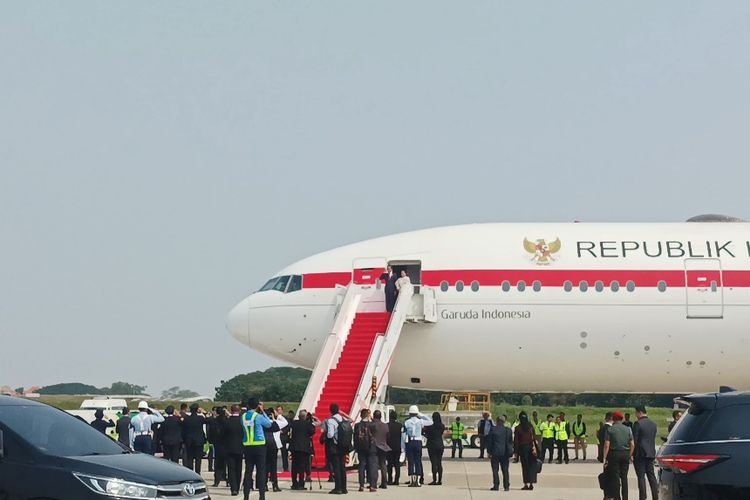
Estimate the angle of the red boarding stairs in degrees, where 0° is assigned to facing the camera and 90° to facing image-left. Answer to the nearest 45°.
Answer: approximately 45°

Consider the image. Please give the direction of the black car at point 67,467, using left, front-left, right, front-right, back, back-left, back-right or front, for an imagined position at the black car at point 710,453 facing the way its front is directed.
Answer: back

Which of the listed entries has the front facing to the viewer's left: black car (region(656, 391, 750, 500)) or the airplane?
the airplane

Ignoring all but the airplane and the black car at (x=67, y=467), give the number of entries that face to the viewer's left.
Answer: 1

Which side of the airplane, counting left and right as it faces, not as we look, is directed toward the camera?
left

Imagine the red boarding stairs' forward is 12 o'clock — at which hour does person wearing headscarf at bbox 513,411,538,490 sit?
The person wearing headscarf is roughly at 9 o'clock from the red boarding stairs.

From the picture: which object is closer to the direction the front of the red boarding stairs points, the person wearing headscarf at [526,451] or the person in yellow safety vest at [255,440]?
the person in yellow safety vest

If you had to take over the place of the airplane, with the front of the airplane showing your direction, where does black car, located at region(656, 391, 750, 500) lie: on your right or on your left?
on your left
